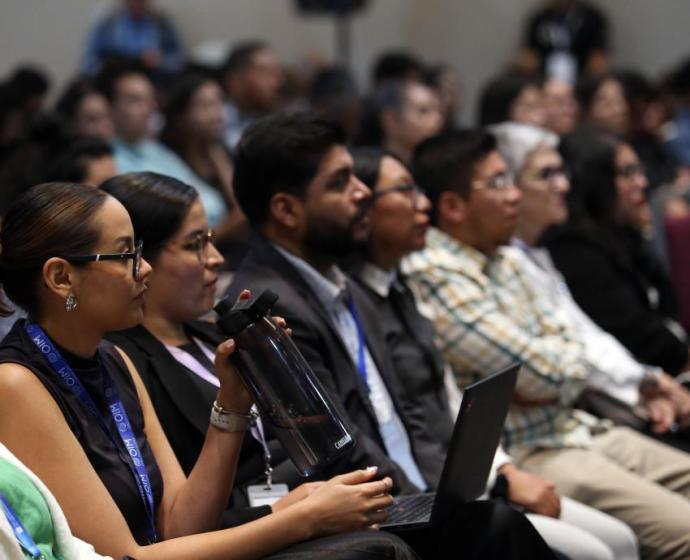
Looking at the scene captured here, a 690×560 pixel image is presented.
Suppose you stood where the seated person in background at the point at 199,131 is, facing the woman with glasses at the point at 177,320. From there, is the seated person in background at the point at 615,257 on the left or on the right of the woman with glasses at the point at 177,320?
left

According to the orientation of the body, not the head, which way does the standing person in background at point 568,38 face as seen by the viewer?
toward the camera

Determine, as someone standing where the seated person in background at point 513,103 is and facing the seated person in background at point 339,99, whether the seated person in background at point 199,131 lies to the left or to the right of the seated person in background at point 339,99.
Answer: left
